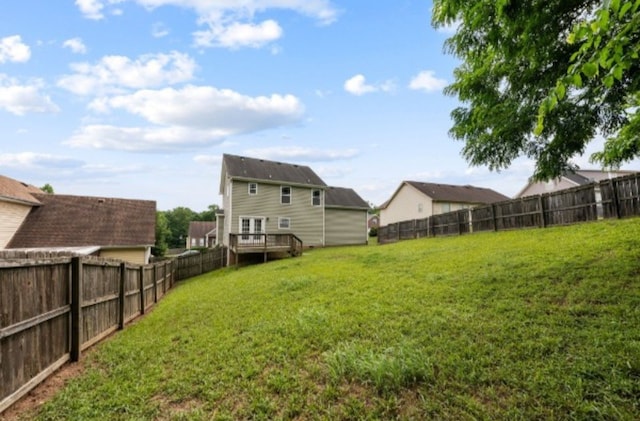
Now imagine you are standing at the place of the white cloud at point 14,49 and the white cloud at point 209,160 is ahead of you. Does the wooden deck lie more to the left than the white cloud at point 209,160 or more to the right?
right

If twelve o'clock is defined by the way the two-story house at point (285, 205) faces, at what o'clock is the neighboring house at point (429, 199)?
The neighboring house is roughly at 2 o'clock from the two-story house.

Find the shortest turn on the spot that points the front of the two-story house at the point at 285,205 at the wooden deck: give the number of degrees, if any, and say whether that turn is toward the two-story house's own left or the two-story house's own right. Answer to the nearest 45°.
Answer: approximately 180°

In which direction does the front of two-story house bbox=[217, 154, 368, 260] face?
away from the camera

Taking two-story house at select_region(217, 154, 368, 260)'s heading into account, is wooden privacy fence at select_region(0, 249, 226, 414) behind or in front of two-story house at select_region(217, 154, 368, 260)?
behind
